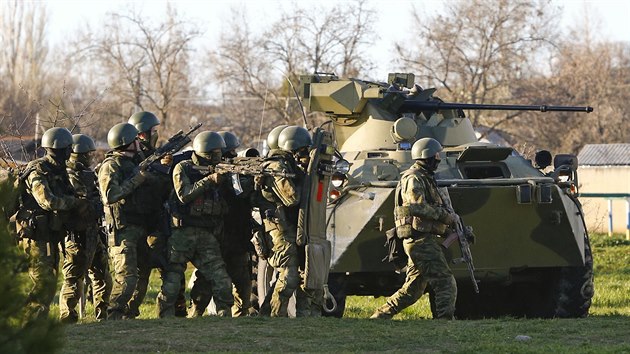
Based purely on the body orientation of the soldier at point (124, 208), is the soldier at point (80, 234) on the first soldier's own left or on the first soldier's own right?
on the first soldier's own left
